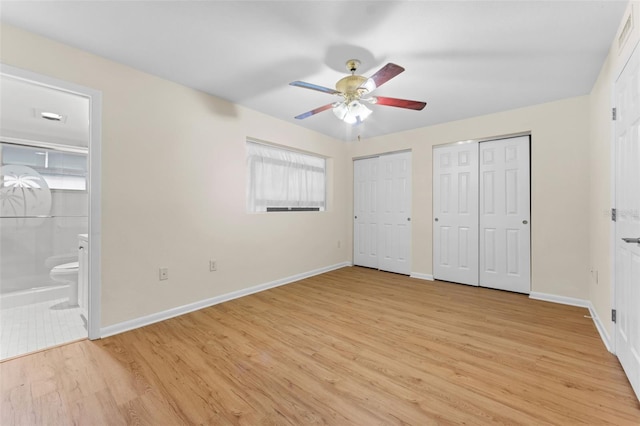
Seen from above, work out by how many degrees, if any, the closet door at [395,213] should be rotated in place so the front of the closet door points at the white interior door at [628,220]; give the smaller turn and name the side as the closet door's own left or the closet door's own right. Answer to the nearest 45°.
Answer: approximately 90° to the closet door's own left

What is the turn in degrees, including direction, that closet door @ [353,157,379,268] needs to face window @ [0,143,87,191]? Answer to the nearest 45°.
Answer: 0° — it already faces it

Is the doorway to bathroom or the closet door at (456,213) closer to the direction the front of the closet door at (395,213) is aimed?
the doorway to bathroom

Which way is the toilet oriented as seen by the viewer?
to the viewer's left

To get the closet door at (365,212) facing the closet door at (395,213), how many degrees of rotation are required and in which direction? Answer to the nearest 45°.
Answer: approximately 90° to its left

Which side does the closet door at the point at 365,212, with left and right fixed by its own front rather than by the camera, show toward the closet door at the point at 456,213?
left

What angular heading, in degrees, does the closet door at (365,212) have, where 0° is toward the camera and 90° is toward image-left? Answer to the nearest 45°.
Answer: approximately 45°

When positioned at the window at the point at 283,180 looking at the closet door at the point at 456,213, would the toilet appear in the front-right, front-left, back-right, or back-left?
back-right

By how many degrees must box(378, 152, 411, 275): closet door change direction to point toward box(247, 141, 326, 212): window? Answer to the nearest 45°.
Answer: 0° — it already faces it

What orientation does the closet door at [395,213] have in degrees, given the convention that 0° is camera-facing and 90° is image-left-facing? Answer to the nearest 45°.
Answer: approximately 45°

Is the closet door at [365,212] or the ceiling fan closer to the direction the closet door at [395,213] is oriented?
the ceiling fan
